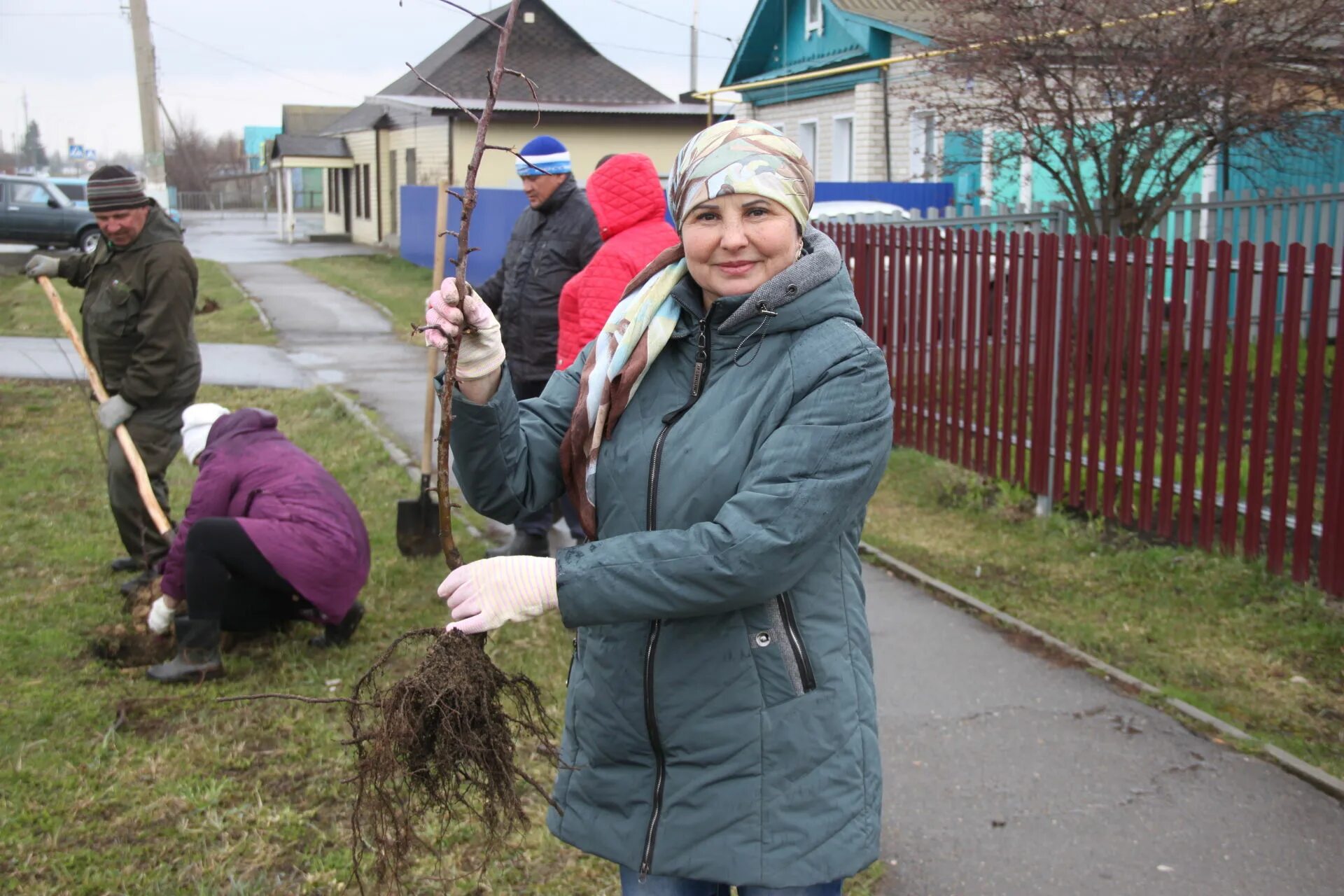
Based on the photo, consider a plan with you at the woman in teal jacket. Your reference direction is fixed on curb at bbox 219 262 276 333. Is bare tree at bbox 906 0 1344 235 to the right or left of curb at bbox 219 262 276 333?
right

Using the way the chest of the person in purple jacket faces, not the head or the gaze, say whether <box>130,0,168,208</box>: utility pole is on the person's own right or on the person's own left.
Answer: on the person's own right

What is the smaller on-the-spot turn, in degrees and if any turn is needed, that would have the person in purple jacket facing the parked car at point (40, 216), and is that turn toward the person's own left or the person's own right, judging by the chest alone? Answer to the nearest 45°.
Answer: approximately 90° to the person's own right

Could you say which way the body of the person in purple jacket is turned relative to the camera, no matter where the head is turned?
to the viewer's left

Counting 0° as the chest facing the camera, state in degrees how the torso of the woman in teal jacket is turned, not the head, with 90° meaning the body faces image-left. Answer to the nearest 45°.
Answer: approximately 45°

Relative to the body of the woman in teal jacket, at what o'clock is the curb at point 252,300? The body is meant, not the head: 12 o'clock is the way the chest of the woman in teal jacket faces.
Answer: The curb is roughly at 4 o'clock from the woman in teal jacket.

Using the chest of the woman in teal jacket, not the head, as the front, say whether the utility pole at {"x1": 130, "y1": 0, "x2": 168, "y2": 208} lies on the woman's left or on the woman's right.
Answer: on the woman's right

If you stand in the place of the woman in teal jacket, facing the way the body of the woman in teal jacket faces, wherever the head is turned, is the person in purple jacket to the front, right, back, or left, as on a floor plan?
right
